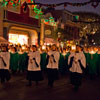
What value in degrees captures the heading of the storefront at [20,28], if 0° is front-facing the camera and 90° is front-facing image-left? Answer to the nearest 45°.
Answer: approximately 315°
